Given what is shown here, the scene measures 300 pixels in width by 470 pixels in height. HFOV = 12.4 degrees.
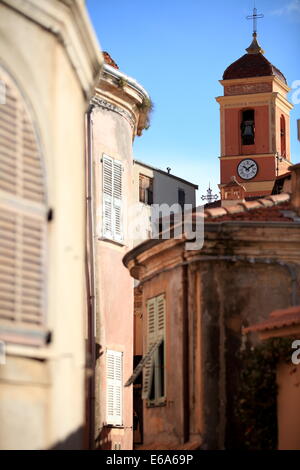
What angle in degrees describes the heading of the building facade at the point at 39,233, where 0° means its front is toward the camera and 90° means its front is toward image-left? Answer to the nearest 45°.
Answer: approximately 315°

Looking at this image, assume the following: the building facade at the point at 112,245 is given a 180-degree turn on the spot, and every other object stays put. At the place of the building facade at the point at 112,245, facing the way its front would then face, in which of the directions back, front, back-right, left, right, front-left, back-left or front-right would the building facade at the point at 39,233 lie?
back-left

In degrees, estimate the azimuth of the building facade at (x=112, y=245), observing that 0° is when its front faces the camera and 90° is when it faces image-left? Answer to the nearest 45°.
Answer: approximately 315°
